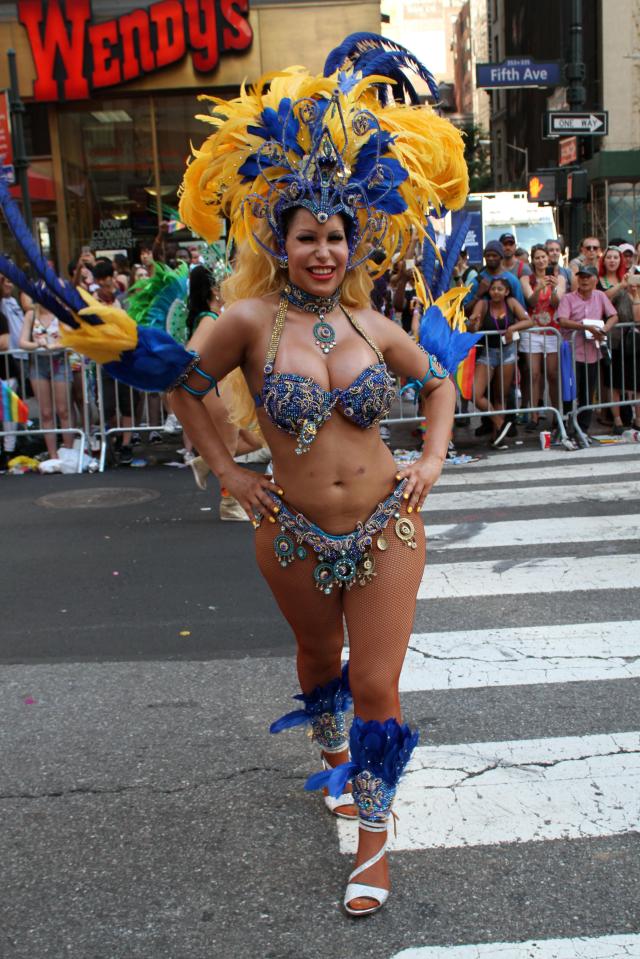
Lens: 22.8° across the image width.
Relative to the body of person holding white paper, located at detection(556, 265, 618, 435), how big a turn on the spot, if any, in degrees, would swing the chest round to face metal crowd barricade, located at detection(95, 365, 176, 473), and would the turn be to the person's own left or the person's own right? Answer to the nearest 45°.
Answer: approximately 90° to the person's own right

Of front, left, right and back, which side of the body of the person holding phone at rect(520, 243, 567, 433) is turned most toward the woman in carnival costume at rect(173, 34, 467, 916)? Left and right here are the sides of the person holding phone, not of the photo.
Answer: front

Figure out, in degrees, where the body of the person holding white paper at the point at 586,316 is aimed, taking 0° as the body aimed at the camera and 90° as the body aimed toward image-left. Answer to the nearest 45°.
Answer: approximately 0°
